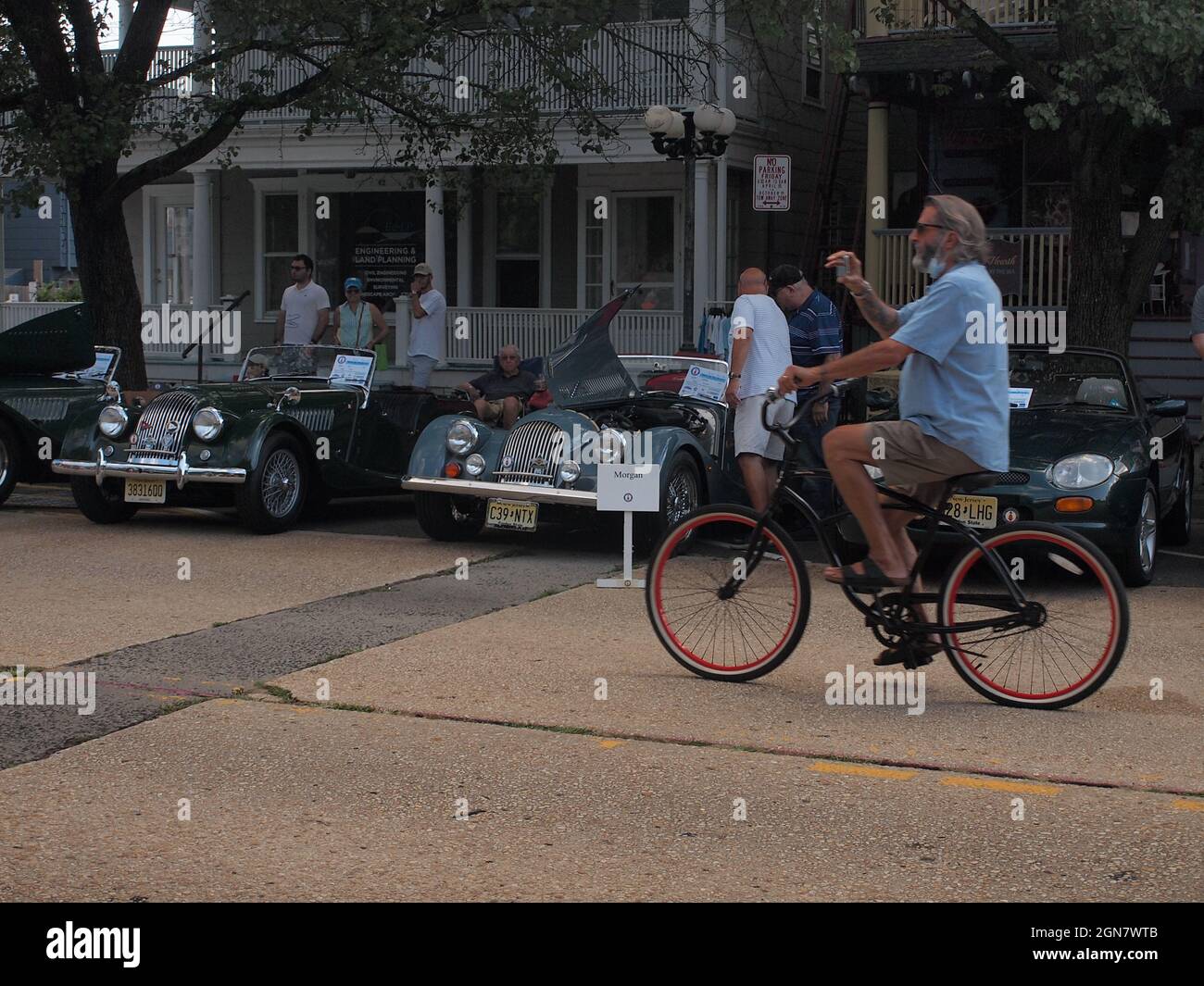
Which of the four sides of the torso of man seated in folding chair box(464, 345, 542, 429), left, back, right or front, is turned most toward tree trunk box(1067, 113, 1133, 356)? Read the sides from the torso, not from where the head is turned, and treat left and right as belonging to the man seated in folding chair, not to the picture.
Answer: left

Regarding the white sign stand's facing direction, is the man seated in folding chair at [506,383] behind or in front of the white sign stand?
behind

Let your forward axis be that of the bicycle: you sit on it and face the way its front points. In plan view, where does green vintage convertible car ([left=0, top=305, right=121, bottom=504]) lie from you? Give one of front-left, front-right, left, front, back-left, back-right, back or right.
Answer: front-right

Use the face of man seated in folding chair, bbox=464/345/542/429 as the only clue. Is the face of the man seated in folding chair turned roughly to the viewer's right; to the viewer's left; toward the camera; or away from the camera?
toward the camera

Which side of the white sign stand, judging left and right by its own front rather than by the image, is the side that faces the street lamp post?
back

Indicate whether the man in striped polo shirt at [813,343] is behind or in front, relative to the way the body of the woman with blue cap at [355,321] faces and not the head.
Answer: in front

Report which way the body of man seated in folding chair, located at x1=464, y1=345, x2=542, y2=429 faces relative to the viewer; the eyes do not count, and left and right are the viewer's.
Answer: facing the viewer

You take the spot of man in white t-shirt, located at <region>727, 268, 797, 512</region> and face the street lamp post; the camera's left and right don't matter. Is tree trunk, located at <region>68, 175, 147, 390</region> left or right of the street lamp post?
left

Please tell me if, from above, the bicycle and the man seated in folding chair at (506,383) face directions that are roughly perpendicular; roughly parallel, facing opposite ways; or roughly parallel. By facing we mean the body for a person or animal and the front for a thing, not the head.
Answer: roughly perpendicular

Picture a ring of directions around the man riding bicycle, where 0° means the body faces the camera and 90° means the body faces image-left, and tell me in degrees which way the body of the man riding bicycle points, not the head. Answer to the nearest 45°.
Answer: approximately 90°

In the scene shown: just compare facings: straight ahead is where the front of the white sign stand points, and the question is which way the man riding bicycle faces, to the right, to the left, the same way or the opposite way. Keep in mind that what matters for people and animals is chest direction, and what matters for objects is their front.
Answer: to the right

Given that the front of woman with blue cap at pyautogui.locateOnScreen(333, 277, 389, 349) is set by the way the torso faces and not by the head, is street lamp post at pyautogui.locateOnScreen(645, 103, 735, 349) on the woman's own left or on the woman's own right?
on the woman's own left

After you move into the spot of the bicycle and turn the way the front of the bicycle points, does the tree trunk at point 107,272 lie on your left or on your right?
on your right
